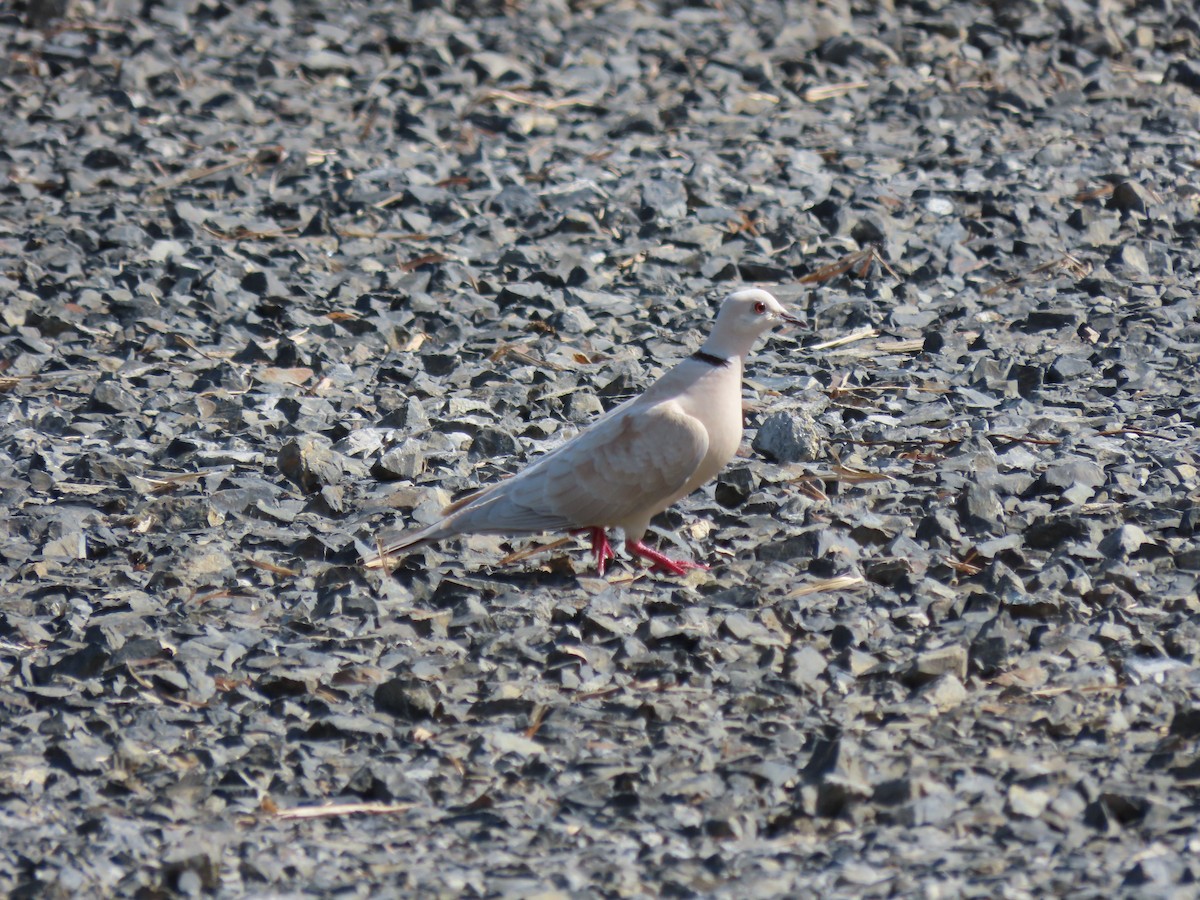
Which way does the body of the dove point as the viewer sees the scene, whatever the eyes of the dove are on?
to the viewer's right
